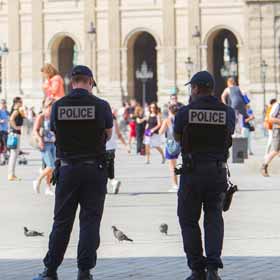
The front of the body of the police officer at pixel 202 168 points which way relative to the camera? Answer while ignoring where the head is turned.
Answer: away from the camera

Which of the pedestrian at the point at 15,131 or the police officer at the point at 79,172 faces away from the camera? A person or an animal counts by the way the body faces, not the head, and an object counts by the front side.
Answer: the police officer

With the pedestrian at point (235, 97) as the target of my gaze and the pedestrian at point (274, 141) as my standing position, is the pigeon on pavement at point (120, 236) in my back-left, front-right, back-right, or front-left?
back-left

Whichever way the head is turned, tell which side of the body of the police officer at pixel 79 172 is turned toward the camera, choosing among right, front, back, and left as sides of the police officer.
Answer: back

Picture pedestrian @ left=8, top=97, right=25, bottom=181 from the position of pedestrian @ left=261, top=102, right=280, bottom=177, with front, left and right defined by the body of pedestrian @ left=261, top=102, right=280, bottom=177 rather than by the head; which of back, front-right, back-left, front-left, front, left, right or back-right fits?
back

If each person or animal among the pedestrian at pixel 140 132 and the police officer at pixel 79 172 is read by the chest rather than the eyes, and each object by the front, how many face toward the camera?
1
